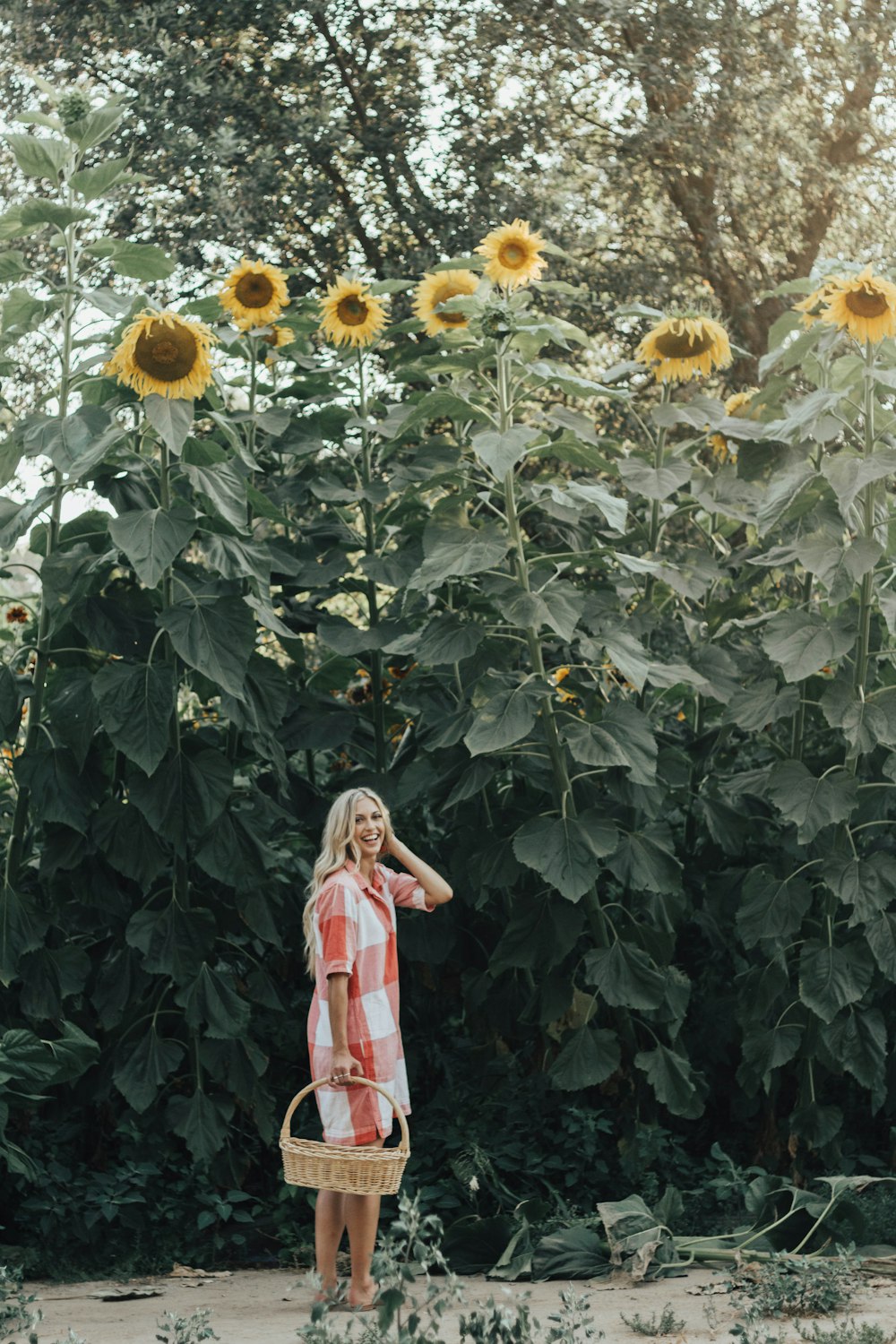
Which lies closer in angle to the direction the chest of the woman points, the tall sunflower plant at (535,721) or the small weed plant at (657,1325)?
the small weed plant

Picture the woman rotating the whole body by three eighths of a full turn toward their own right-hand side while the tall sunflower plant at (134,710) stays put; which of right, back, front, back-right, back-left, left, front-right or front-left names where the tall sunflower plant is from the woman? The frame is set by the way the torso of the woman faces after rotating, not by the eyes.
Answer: front-right

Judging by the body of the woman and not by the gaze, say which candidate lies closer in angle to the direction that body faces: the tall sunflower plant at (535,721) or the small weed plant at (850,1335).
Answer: the small weed plant

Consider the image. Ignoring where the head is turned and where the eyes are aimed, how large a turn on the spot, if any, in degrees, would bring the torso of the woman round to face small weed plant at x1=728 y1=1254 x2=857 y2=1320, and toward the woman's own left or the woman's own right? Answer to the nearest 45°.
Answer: approximately 45° to the woman's own left

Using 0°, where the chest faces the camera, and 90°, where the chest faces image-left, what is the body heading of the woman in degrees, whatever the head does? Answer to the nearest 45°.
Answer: approximately 315°

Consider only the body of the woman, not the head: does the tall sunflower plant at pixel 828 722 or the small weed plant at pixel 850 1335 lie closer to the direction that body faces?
the small weed plant

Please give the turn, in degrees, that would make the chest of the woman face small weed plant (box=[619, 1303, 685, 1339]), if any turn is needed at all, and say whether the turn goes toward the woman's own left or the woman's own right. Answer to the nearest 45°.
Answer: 0° — they already face it

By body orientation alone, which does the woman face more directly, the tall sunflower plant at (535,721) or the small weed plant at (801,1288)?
the small weed plant
